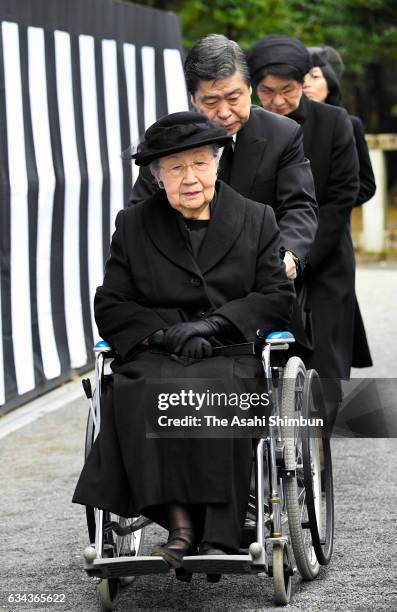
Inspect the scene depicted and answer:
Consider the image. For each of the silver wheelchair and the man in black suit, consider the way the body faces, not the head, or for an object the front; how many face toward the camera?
2

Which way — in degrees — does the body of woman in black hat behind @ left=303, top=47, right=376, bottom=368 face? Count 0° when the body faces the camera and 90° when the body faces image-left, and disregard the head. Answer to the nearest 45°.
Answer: approximately 45°

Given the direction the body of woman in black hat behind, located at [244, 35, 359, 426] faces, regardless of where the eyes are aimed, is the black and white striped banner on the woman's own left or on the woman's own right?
on the woman's own right

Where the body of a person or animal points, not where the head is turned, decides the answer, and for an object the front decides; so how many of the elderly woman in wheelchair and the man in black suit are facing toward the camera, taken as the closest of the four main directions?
2

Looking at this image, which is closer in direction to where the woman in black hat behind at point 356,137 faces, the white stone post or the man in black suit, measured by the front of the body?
the man in black suit

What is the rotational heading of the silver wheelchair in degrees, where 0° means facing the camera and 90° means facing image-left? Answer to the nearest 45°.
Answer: approximately 0°
